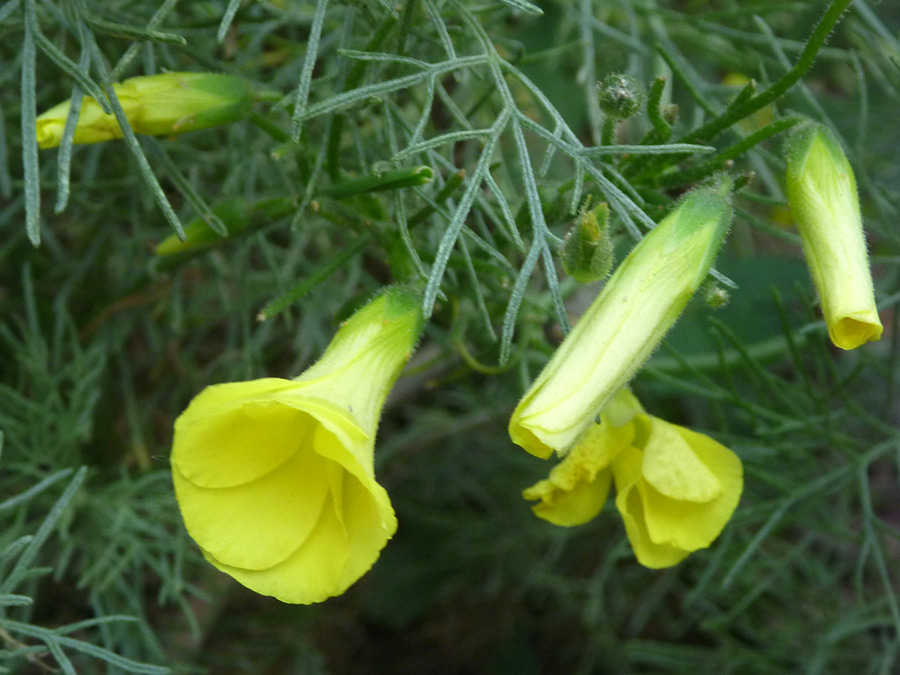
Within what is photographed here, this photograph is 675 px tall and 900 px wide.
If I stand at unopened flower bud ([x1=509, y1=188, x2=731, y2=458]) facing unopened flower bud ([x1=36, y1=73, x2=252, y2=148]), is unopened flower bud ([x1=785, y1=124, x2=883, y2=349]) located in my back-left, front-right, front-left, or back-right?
back-right

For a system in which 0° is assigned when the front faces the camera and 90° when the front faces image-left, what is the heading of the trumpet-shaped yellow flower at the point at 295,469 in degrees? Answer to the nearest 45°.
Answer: approximately 45°
